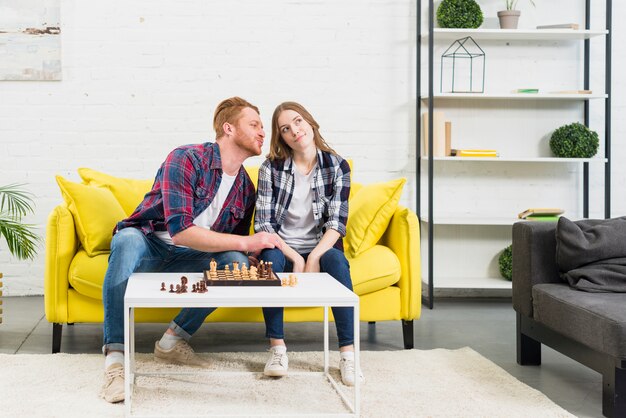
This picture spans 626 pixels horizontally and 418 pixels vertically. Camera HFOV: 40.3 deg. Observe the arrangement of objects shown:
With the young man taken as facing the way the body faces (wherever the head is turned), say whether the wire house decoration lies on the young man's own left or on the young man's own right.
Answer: on the young man's own left

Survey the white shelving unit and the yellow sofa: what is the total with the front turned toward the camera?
2

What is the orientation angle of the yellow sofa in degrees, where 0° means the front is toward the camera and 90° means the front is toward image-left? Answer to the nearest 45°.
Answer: approximately 0°

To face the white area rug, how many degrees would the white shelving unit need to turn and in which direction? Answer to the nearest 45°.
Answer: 0° — it already faces it

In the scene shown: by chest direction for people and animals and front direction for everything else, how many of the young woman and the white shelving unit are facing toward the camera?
2

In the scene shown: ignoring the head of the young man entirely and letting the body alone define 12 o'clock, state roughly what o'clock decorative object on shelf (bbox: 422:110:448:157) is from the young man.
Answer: The decorative object on shelf is roughly at 9 o'clock from the young man.

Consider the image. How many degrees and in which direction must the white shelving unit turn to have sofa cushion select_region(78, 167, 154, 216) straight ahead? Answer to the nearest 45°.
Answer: approximately 45° to its right

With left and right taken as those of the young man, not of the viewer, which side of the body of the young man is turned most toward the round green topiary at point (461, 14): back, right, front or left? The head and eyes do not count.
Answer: left

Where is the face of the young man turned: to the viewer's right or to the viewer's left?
to the viewer's right

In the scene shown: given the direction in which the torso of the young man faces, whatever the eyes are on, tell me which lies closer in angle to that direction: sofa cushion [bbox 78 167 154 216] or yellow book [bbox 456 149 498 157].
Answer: the yellow book

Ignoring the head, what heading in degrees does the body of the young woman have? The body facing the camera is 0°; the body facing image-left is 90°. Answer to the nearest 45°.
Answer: approximately 0°

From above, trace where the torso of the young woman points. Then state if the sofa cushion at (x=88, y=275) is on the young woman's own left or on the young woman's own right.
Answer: on the young woman's own right
